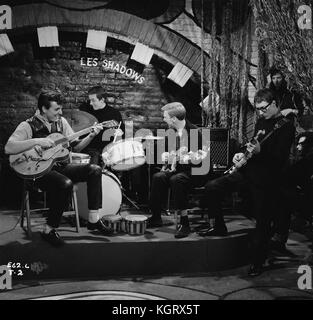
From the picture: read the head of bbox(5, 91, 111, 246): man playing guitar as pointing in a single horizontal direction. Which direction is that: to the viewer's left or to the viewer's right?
to the viewer's right

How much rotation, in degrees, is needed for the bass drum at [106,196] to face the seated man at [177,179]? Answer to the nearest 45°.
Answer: approximately 45° to its left

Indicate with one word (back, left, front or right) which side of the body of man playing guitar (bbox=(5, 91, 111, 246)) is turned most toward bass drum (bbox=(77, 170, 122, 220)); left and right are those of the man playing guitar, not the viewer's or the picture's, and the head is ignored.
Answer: left

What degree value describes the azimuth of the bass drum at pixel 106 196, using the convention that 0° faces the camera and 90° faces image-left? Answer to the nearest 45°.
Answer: approximately 315°

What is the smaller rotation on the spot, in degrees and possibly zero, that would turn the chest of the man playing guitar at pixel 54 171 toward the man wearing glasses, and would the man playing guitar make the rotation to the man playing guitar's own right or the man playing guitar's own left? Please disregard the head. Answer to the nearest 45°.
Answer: approximately 45° to the man playing guitar's own left

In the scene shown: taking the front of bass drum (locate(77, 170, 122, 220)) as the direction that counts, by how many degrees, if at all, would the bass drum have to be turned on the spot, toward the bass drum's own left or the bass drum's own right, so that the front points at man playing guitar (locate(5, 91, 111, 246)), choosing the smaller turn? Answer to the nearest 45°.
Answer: approximately 90° to the bass drum's own right

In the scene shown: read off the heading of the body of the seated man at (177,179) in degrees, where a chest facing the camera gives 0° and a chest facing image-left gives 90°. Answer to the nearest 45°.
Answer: approximately 45°
